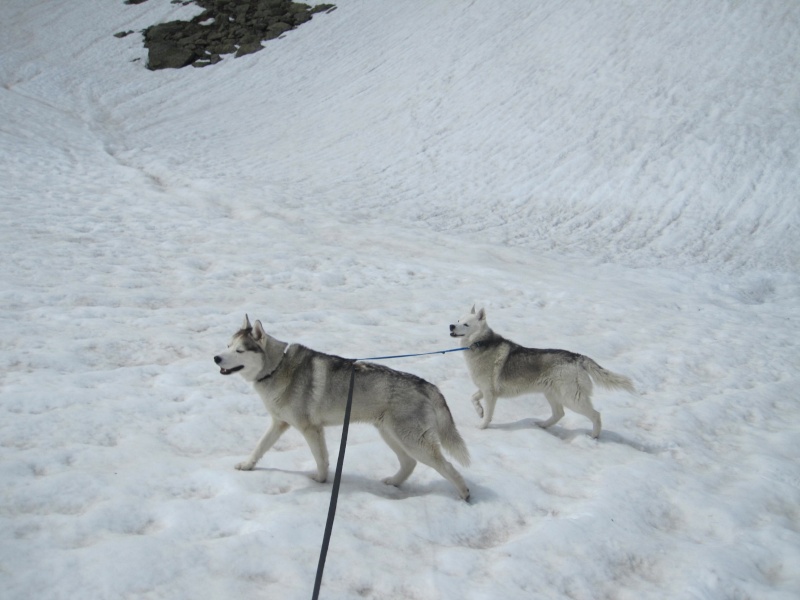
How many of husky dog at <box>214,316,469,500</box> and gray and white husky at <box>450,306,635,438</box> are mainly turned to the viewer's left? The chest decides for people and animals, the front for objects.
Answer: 2

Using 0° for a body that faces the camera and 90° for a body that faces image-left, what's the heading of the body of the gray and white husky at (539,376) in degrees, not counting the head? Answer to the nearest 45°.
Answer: approximately 90°

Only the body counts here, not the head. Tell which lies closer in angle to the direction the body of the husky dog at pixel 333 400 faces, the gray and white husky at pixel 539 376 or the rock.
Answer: the rock

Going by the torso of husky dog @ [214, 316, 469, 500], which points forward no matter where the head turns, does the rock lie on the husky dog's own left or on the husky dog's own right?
on the husky dog's own right

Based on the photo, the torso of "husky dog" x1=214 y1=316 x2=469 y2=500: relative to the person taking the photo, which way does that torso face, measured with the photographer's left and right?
facing to the left of the viewer

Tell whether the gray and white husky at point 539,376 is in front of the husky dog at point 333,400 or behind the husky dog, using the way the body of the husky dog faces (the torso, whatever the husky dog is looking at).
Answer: behind

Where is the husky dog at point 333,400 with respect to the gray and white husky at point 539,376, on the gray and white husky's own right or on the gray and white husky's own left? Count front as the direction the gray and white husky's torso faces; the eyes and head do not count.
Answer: on the gray and white husky's own left

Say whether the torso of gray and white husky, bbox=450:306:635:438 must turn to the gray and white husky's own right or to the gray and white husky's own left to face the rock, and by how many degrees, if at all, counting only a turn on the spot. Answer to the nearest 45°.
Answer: approximately 45° to the gray and white husky's own right

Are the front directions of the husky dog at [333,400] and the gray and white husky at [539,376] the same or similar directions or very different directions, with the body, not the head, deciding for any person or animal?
same or similar directions
